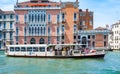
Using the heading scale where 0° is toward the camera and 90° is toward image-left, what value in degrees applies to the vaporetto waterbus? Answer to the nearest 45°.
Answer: approximately 270°
